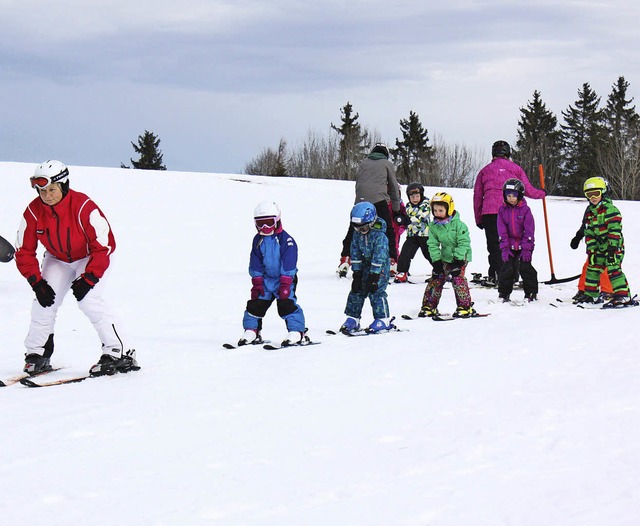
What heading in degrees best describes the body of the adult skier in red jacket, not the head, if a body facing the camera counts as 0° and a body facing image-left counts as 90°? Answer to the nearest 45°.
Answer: approximately 45°

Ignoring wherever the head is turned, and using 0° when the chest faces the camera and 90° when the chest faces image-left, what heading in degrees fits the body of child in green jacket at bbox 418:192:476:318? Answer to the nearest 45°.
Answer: approximately 45°

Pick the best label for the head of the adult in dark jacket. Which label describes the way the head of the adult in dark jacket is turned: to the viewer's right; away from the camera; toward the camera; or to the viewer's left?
away from the camera

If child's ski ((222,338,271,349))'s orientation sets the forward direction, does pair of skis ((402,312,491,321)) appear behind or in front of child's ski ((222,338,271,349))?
behind

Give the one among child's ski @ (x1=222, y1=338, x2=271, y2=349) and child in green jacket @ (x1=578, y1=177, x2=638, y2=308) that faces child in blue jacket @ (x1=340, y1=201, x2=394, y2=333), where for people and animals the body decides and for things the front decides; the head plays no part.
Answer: the child in green jacket
